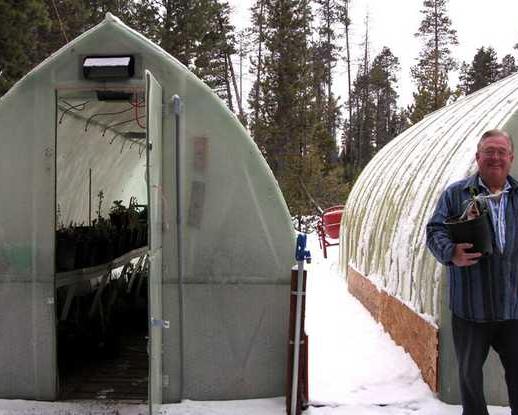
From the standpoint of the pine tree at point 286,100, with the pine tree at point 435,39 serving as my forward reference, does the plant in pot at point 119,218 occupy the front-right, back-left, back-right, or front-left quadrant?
back-right

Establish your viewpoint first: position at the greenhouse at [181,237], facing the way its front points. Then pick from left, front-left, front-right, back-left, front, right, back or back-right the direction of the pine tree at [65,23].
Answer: back

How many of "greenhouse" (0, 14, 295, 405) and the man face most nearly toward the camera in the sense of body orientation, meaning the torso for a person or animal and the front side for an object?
2

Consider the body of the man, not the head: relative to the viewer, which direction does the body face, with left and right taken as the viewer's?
facing the viewer

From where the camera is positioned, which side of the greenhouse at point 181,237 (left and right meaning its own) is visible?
front

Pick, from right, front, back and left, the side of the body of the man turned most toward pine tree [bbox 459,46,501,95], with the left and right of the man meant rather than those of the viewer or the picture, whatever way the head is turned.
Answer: back
